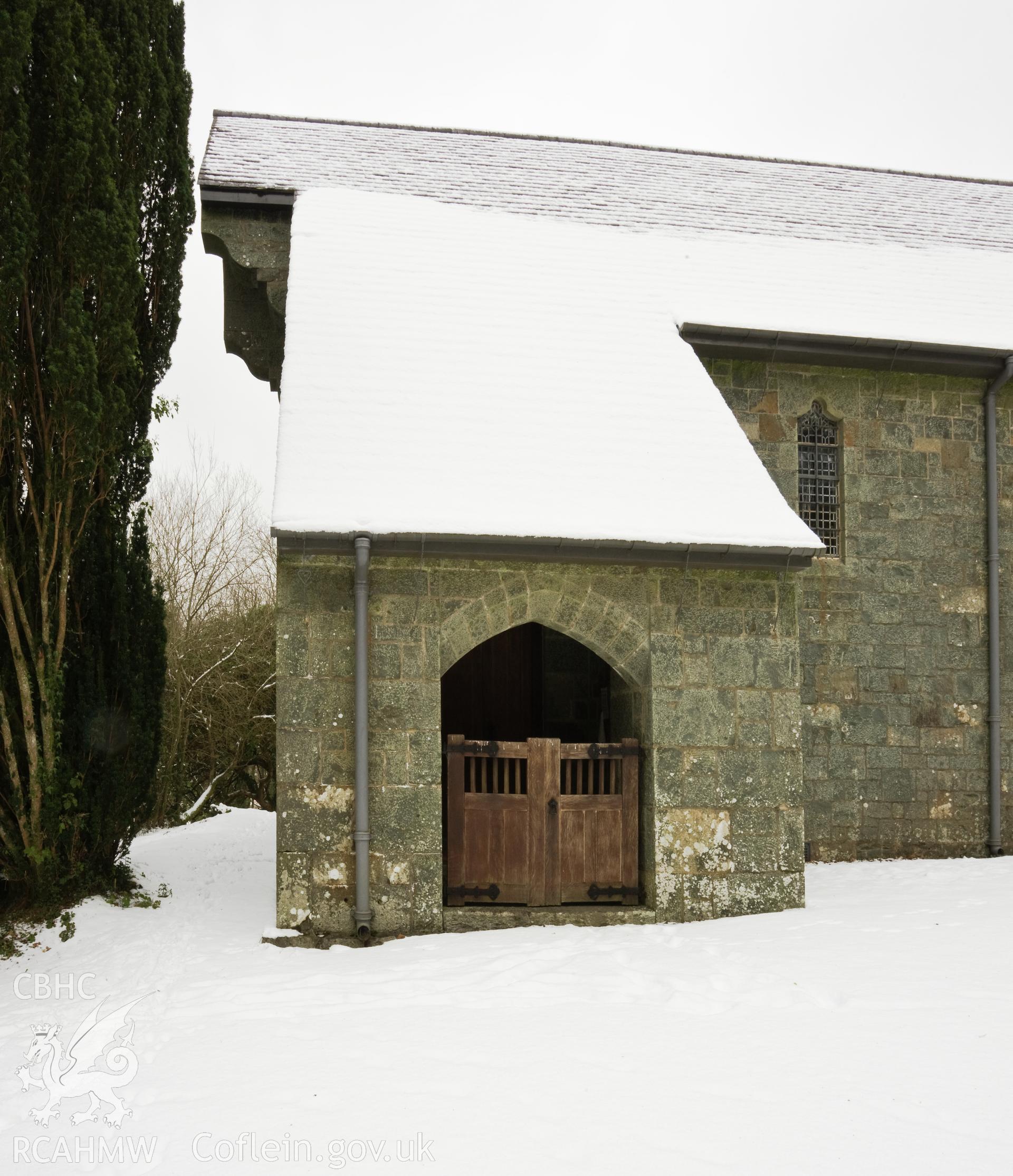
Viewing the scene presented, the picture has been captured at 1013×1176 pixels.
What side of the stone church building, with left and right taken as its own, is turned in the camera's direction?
front

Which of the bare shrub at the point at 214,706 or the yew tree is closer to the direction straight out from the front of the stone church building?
the yew tree

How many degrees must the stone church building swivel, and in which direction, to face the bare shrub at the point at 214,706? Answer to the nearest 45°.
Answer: approximately 135° to its right
